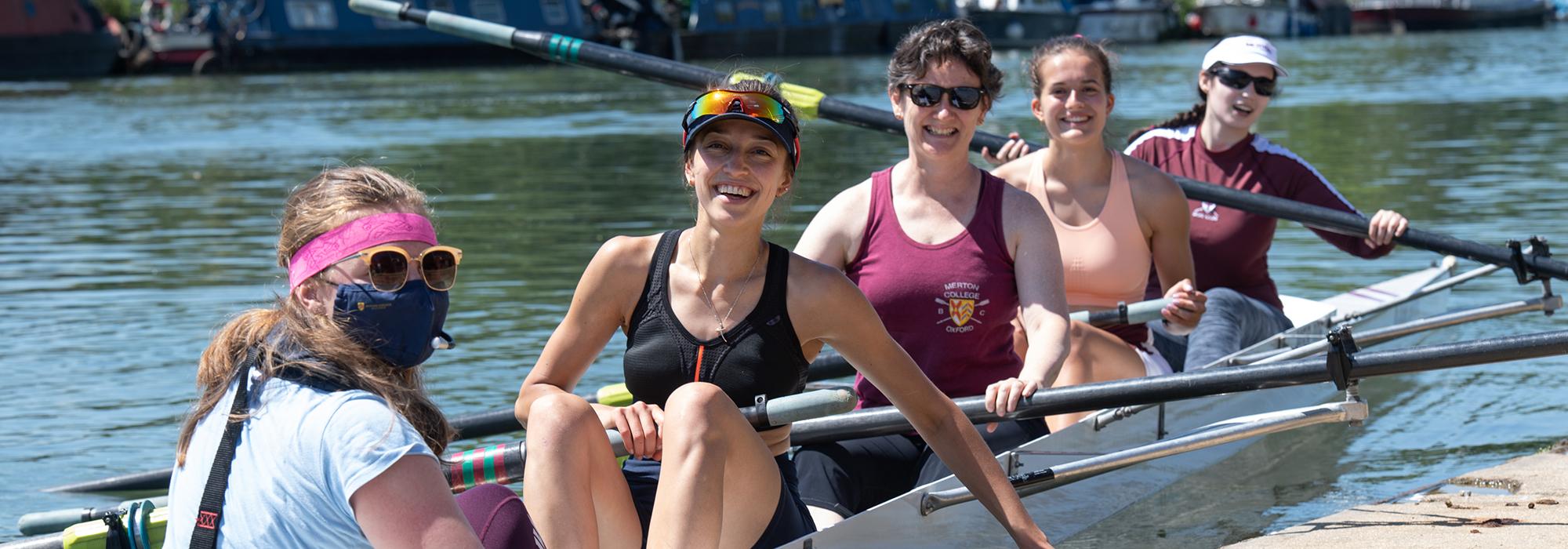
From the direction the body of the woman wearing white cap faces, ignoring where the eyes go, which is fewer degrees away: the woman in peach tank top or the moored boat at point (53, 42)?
the woman in peach tank top

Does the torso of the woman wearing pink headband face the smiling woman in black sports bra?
yes

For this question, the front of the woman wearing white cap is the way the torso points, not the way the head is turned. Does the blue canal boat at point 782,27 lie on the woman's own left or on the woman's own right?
on the woman's own right

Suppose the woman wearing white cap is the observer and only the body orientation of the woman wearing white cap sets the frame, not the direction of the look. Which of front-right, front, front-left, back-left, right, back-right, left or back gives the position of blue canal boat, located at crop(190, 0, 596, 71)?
right

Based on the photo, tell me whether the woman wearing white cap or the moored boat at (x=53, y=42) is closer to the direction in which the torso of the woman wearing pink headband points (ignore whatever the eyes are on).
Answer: the woman wearing white cap

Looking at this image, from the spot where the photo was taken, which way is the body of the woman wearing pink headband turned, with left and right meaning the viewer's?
facing away from the viewer and to the right of the viewer

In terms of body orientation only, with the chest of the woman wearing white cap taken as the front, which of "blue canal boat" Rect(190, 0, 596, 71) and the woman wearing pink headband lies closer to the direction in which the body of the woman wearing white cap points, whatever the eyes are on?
the woman wearing pink headband

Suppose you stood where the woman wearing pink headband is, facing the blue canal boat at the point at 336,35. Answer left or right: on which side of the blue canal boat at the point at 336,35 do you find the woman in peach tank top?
right

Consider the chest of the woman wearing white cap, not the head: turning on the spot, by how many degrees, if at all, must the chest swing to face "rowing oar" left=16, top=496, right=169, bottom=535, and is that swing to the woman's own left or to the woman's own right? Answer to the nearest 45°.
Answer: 0° — they already face it

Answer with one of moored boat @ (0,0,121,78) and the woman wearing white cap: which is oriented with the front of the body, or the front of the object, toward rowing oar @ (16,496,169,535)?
the woman wearing white cap

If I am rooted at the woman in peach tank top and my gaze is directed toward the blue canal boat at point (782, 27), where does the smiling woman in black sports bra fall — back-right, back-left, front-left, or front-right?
back-left
